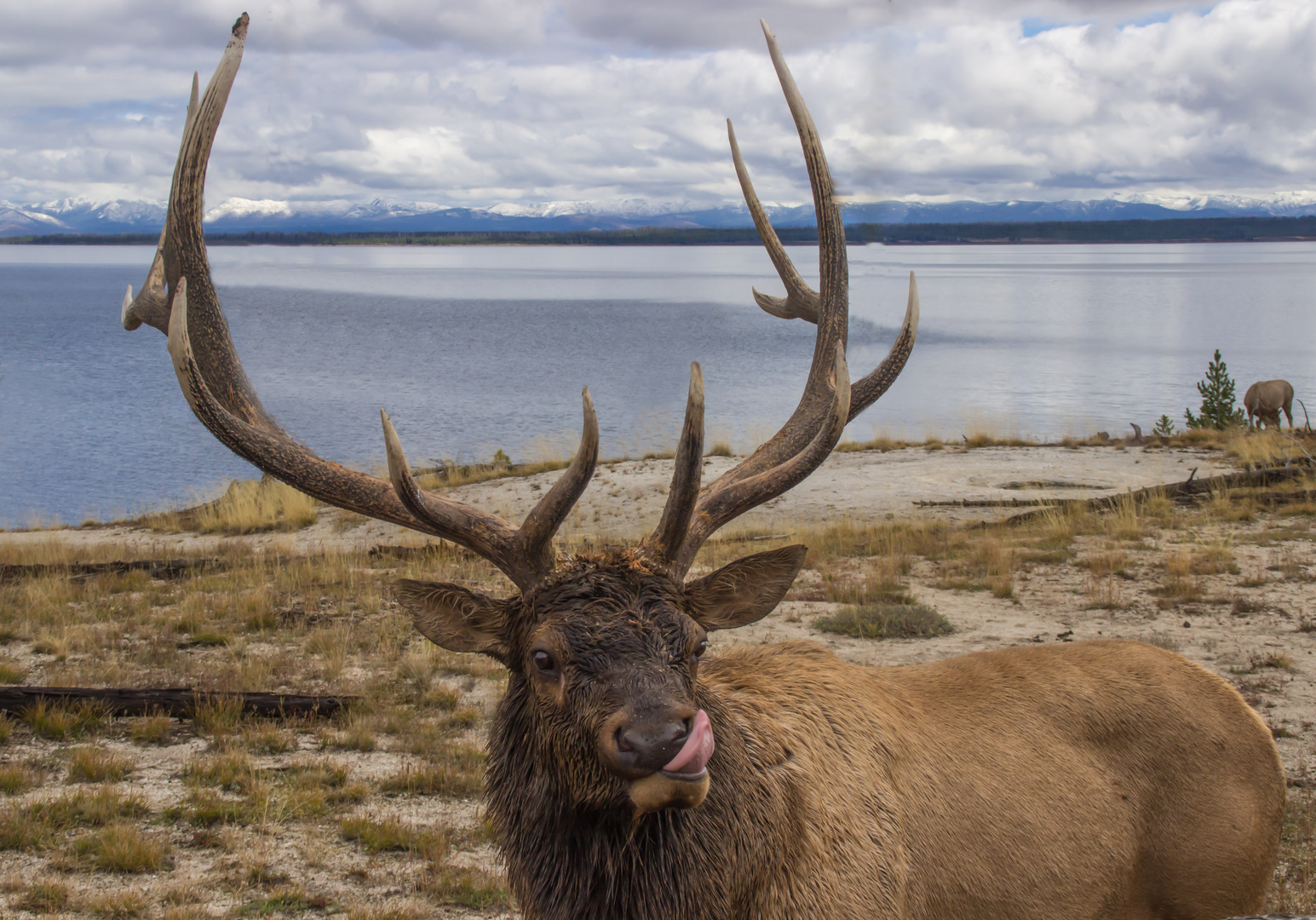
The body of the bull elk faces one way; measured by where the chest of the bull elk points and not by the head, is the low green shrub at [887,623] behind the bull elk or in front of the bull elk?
behind

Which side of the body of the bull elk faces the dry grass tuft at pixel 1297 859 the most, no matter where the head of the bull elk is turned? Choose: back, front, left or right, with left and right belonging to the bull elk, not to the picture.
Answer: back

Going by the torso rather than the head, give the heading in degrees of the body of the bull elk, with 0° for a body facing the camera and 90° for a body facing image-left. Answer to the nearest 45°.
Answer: approximately 45°
